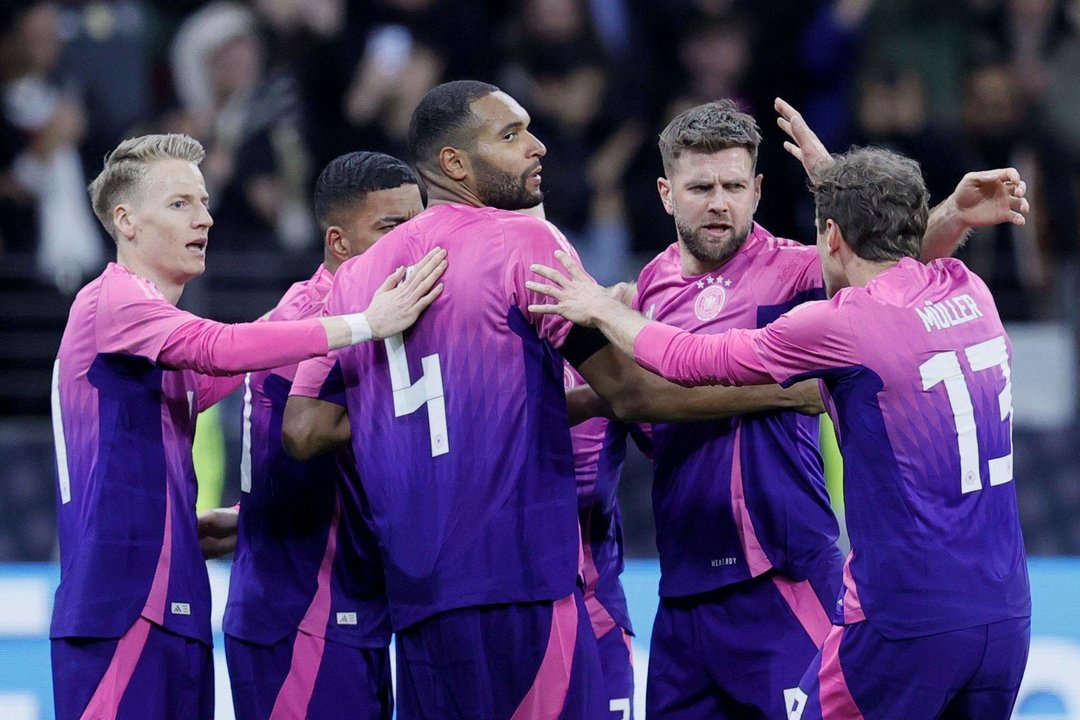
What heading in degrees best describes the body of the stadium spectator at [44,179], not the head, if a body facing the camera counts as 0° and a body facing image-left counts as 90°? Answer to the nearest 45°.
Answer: approximately 315°
